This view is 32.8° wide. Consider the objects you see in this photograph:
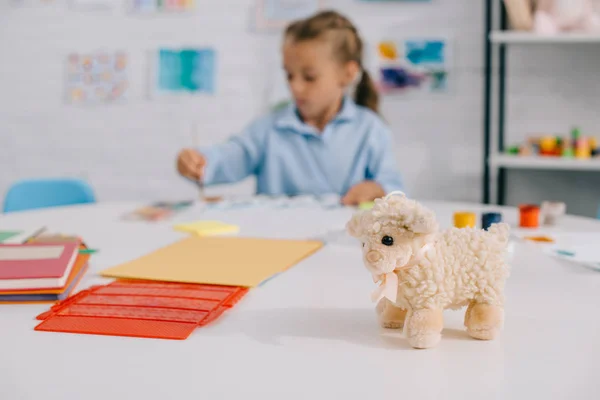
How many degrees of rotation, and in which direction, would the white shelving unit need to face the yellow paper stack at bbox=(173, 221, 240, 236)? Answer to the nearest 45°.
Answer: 0° — it already faces it

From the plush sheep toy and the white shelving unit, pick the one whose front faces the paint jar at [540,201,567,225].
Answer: the white shelving unit

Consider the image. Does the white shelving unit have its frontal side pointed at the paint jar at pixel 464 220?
yes

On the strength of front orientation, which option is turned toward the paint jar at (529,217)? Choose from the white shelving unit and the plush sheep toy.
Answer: the white shelving unit

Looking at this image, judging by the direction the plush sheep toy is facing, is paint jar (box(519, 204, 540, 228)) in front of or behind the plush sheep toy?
behind

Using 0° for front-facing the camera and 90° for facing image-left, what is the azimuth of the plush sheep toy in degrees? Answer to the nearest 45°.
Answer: approximately 45°

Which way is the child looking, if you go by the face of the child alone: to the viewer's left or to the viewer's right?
to the viewer's left

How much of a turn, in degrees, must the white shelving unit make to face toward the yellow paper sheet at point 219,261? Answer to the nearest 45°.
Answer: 0° — it already faces it

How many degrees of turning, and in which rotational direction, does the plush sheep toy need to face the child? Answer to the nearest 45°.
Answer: approximately 135° to its right

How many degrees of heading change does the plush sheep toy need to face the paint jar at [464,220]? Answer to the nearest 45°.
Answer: approximately 135° to its right

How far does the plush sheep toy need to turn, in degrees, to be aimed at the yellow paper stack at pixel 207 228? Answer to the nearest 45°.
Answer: approximately 90° to its right

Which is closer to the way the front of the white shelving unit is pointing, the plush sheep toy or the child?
the plush sheep toy

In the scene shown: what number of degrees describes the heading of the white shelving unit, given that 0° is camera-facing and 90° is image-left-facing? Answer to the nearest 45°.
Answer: approximately 0°
